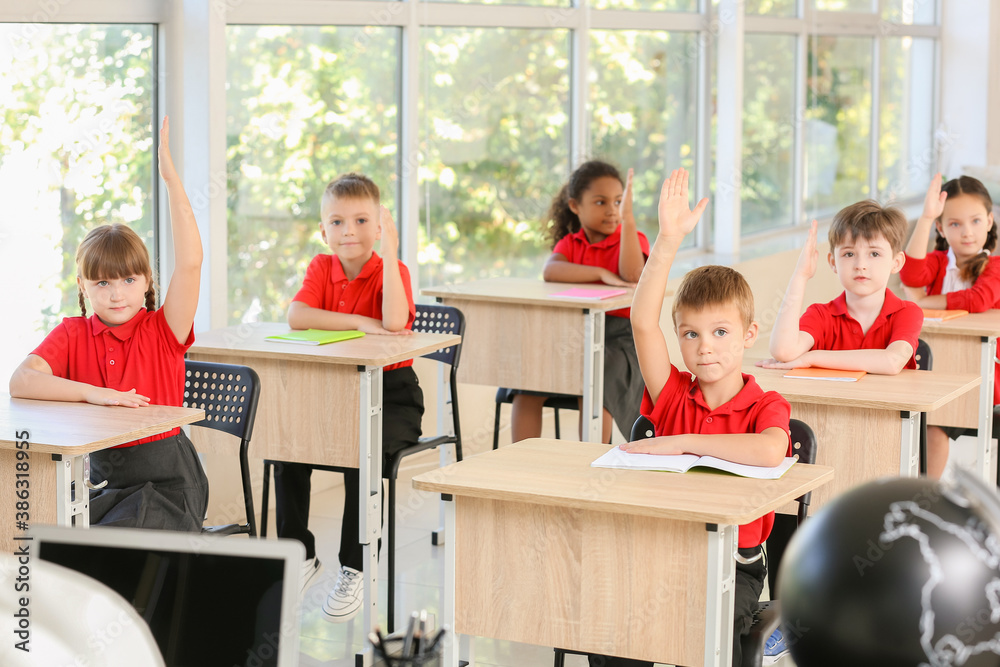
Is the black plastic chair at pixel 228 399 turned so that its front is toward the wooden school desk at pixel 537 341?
no

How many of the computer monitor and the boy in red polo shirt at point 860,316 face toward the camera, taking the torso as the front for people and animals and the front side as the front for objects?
2

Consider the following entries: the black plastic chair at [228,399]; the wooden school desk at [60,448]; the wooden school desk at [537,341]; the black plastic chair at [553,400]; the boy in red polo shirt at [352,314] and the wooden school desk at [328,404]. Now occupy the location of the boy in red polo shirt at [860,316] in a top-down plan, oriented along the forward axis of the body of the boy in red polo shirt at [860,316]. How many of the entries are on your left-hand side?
0

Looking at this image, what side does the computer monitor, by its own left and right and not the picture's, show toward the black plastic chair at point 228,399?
back

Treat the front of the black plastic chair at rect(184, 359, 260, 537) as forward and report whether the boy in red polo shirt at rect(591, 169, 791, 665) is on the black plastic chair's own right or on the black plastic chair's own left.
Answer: on the black plastic chair's own left

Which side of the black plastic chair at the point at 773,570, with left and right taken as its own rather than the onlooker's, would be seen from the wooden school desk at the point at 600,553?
front

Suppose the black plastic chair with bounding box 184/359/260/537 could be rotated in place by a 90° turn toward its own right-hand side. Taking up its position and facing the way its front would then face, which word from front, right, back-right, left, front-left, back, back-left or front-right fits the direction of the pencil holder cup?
back-left

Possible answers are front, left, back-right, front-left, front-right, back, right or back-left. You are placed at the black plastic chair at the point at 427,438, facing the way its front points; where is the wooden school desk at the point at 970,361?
back-left

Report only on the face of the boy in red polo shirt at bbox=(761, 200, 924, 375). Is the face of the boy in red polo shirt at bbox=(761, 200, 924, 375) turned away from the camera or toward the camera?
toward the camera

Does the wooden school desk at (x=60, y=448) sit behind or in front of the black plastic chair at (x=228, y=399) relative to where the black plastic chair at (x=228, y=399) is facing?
in front

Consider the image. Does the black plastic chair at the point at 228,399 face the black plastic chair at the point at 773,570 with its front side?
no

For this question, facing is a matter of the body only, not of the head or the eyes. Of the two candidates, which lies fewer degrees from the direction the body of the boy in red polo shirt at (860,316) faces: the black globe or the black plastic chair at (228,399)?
the black globe

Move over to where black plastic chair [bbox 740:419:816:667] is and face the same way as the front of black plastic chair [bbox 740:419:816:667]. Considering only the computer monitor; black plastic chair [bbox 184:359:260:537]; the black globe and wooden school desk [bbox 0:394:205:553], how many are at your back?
0

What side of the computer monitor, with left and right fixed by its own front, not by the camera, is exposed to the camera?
front

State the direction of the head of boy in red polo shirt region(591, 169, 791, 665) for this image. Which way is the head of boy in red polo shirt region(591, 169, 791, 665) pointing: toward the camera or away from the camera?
toward the camera

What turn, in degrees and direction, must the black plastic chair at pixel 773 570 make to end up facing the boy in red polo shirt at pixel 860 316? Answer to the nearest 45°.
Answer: approximately 135° to its right

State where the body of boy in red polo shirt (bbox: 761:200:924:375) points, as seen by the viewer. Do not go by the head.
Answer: toward the camera

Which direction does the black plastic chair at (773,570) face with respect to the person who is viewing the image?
facing the viewer and to the left of the viewer
